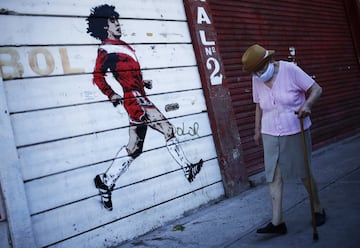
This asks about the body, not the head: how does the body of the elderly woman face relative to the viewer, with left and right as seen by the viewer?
facing the viewer and to the left of the viewer
